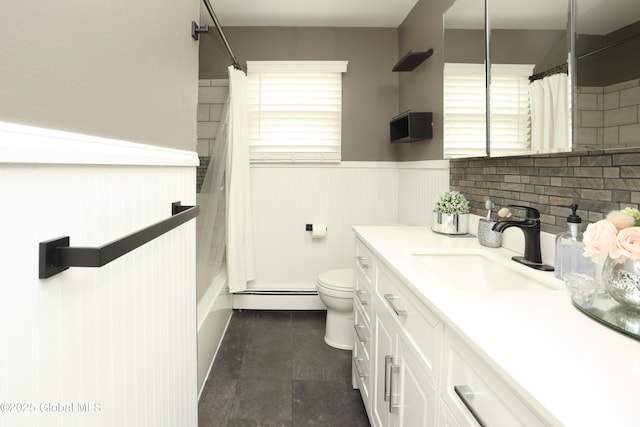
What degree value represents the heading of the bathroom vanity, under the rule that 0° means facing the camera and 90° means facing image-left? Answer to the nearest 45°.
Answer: approximately 45°

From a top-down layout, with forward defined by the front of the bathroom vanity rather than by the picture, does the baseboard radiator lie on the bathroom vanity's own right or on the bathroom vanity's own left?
on the bathroom vanity's own right

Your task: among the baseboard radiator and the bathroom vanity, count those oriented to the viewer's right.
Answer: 0

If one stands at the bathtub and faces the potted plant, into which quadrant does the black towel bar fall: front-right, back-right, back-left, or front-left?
front-right

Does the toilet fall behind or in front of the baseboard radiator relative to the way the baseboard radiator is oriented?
in front

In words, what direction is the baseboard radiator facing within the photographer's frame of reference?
facing the viewer

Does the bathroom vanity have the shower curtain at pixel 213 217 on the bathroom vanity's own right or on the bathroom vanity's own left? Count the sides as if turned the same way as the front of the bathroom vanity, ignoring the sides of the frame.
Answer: on the bathroom vanity's own right

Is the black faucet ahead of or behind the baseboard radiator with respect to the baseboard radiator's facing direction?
ahead
